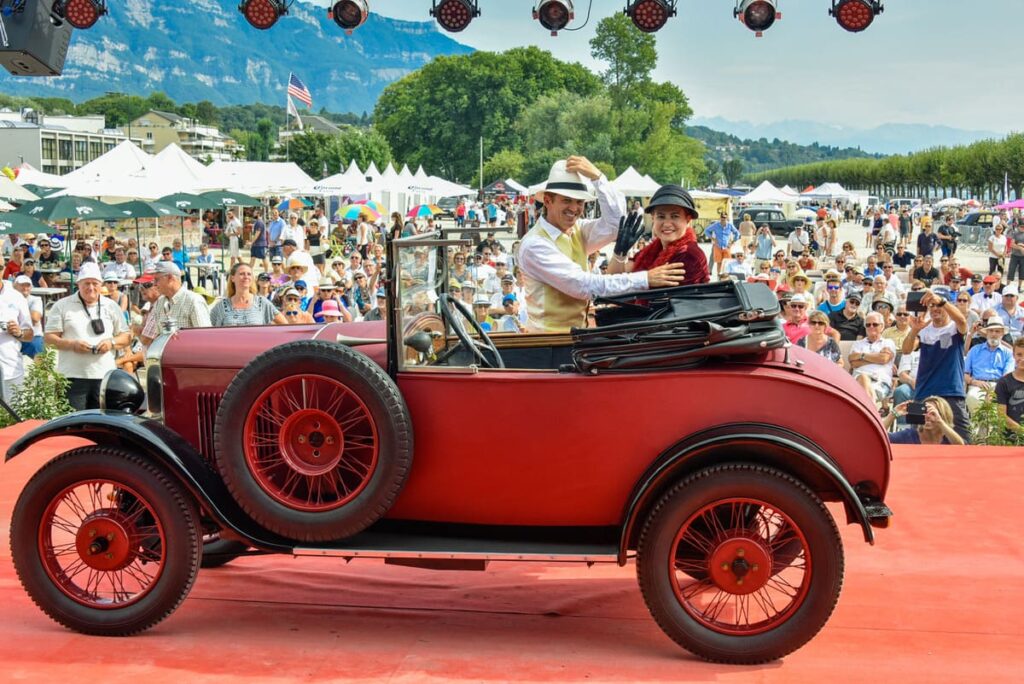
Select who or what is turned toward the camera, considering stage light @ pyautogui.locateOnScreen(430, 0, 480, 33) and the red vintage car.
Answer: the stage light

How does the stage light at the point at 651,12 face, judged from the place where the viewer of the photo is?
facing the viewer

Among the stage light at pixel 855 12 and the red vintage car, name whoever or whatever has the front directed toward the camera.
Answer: the stage light

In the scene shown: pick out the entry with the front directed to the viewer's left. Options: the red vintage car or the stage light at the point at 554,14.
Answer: the red vintage car

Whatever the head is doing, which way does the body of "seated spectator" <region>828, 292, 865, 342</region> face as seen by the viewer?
toward the camera

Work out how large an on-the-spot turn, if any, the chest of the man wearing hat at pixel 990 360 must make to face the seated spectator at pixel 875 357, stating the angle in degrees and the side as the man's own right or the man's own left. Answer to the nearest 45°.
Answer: approximately 45° to the man's own right

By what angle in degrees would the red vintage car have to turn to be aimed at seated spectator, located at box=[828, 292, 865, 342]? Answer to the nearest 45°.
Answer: approximately 135° to its right

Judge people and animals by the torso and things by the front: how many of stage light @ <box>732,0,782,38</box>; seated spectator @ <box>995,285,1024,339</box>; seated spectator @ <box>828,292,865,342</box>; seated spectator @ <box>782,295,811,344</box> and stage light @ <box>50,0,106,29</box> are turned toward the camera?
5

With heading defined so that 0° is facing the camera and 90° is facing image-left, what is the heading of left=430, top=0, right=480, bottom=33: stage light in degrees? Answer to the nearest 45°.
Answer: approximately 0°

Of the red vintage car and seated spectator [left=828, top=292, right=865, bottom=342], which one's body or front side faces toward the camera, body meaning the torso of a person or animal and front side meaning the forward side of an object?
the seated spectator

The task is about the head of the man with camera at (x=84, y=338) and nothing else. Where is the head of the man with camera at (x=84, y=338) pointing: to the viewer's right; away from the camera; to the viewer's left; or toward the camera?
toward the camera

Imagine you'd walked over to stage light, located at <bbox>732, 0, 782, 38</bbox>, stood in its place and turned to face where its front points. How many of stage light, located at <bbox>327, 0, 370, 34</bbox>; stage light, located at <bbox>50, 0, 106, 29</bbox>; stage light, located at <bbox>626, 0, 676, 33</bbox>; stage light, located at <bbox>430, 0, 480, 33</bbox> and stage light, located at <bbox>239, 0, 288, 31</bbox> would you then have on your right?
5

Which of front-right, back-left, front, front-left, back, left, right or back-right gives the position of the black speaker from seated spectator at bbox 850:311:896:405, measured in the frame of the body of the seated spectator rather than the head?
right

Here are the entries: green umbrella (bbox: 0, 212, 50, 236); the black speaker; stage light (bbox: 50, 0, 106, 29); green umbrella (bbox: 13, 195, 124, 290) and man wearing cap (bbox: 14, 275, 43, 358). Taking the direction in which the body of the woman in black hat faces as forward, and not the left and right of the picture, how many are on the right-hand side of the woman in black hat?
5
